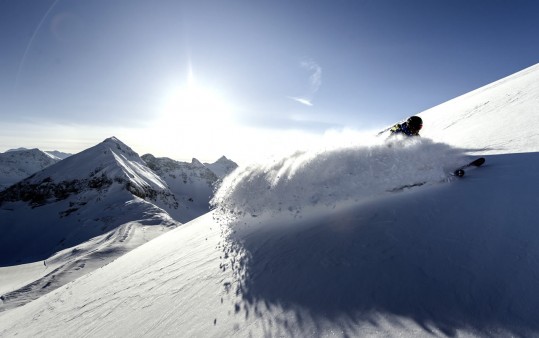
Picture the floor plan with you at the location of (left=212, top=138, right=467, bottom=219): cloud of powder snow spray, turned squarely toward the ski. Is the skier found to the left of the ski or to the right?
left

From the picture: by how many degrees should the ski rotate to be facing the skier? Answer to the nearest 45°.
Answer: approximately 135° to its left

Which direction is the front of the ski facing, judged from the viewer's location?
facing to the right of the viewer

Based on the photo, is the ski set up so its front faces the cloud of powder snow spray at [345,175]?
no
